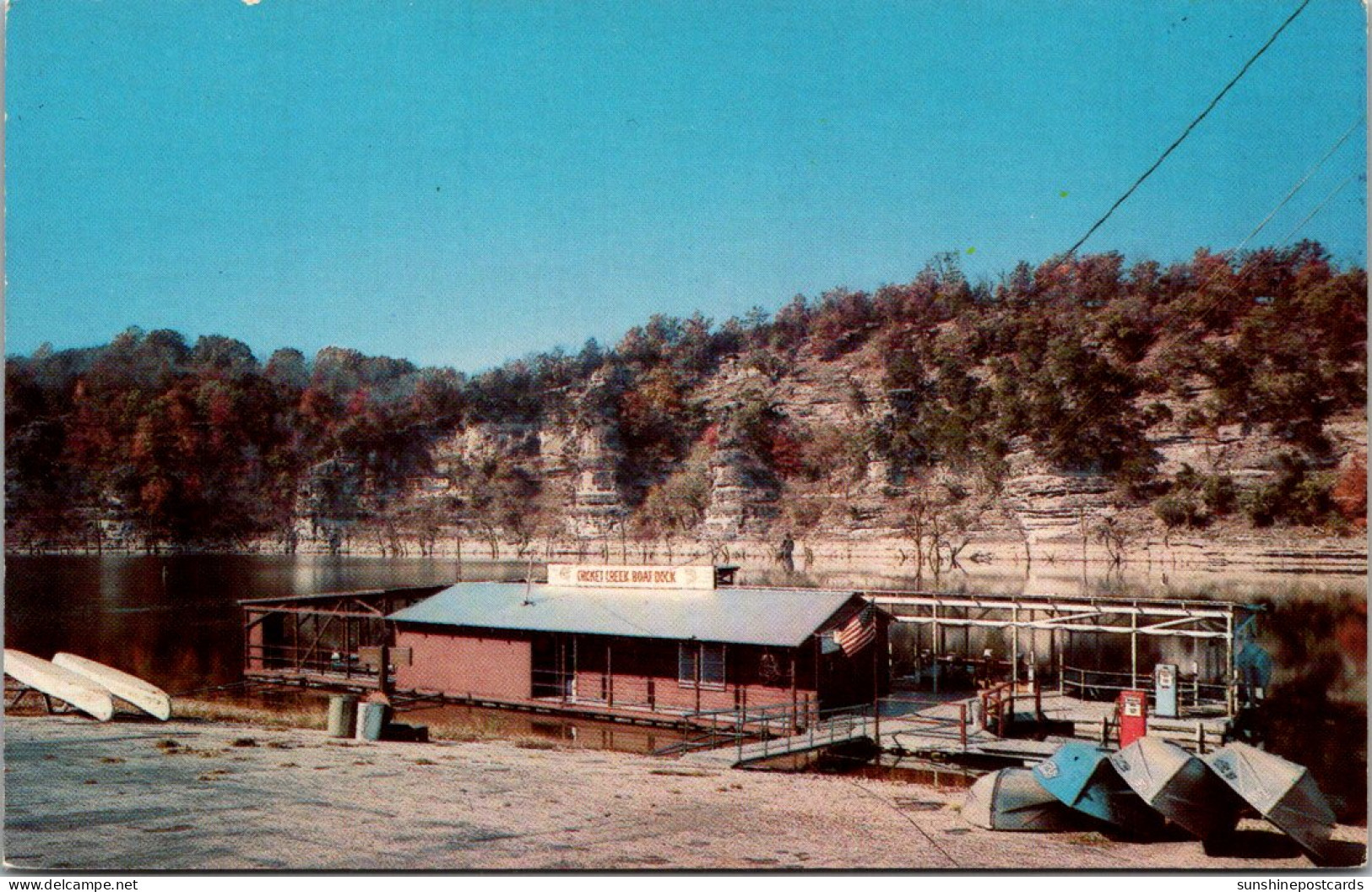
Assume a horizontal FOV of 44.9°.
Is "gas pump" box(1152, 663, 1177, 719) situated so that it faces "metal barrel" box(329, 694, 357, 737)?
no

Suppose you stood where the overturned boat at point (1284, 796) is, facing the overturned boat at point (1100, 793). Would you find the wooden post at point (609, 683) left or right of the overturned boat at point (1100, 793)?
right

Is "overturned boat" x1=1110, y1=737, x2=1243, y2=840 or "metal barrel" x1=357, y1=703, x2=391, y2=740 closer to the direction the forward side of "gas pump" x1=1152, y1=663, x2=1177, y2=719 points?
the overturned boat

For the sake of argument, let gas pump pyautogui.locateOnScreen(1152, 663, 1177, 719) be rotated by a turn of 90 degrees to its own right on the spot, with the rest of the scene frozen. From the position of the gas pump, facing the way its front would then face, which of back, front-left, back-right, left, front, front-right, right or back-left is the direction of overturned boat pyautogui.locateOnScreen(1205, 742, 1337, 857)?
left

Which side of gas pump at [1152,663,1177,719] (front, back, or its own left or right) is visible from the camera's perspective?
front

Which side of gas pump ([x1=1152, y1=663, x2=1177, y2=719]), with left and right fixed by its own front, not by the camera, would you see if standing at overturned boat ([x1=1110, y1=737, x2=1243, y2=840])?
front

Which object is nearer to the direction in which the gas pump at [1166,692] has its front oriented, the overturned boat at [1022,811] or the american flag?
the overturned boat

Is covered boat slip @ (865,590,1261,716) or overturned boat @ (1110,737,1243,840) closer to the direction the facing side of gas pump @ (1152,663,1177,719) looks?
the overturned boat

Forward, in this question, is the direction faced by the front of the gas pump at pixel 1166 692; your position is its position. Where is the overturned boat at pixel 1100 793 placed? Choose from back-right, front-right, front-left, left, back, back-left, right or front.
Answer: front

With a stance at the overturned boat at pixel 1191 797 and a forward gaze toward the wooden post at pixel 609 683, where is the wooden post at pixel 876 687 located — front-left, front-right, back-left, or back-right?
front-right

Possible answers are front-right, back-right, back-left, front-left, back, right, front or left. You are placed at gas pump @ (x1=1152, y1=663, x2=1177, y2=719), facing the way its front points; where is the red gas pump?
front

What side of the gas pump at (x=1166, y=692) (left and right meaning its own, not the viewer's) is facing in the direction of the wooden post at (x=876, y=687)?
right
